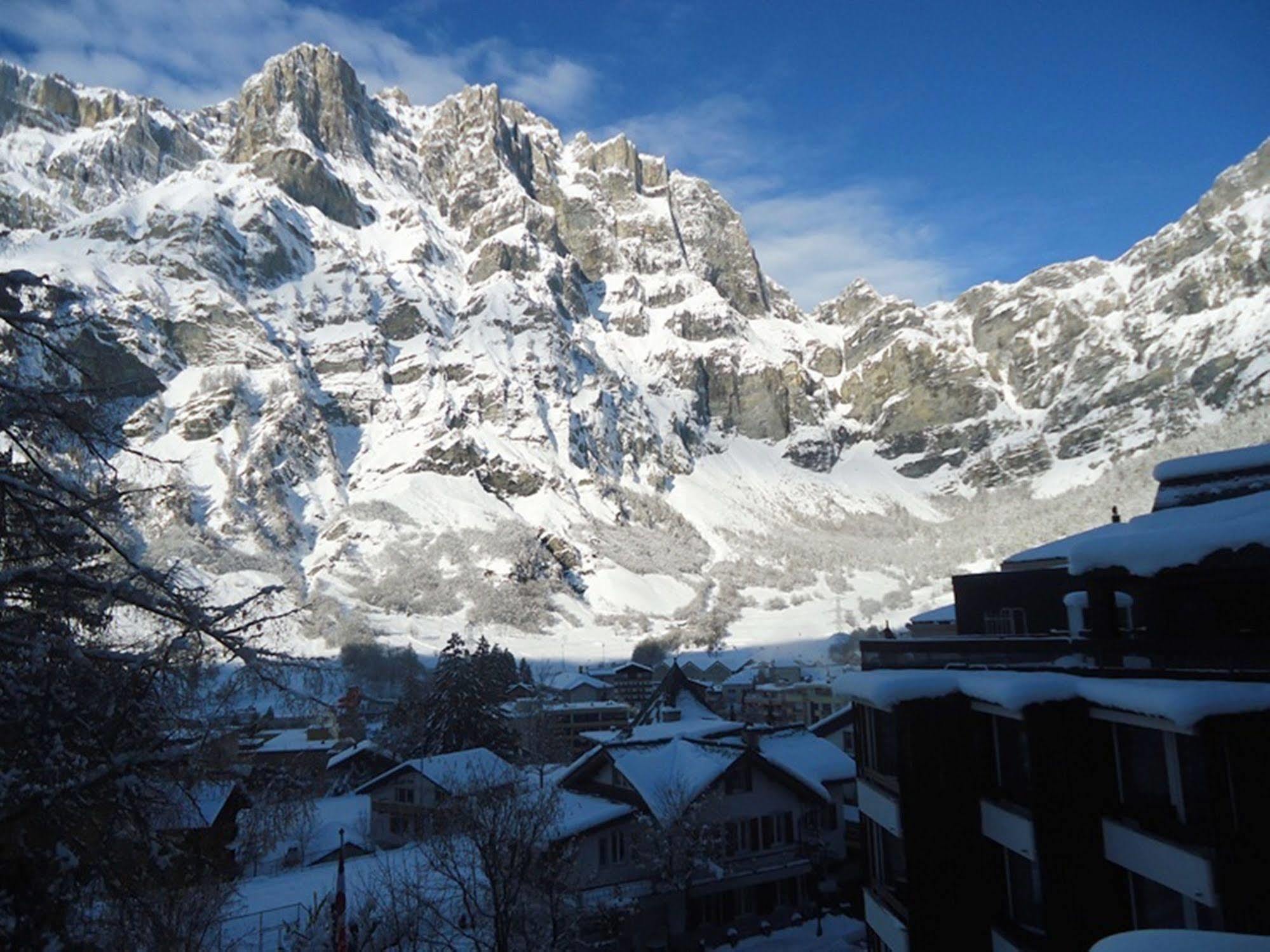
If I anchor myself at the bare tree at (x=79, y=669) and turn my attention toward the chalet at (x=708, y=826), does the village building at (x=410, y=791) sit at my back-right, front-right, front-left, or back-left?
front-left

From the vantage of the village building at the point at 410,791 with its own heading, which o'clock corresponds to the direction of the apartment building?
The apartment building is roughly at 10 o'clock from the village building.

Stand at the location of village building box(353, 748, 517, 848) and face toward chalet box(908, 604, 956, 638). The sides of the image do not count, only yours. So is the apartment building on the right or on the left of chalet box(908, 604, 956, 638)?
right

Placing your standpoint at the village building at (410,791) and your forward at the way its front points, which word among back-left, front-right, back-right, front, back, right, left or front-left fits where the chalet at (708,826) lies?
left

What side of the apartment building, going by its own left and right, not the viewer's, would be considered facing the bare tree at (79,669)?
front

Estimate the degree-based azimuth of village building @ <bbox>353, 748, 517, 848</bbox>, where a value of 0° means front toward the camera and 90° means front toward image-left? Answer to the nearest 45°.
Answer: approximately 45°

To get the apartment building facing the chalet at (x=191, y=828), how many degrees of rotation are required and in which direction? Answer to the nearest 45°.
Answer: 0° — it already faces it

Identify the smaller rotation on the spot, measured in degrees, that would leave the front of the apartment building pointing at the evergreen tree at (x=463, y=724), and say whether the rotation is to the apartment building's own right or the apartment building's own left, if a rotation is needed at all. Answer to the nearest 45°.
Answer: approximately 90° to the apartment building's own right

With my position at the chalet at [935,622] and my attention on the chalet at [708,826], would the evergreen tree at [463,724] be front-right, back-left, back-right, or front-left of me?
front-right

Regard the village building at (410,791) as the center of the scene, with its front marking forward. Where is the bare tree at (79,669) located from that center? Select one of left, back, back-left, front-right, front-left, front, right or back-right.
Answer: front-left
